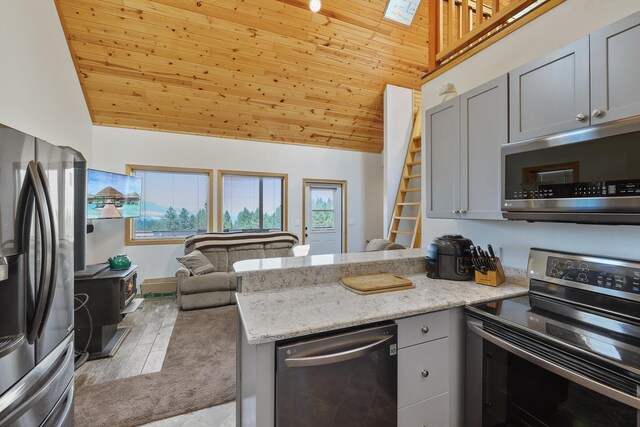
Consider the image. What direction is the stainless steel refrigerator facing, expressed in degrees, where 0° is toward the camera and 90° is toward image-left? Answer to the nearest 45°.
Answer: approximately 315°

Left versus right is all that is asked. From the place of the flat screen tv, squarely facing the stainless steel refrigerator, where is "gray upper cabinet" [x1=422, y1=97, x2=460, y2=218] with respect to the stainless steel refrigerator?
left

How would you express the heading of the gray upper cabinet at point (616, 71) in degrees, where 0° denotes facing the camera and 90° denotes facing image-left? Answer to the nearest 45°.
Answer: approximately 45°

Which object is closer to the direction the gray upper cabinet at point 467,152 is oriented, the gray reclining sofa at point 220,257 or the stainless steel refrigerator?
the stainless steel refrigerator

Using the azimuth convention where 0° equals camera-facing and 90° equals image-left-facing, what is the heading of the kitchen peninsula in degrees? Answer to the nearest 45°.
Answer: approximately 315°

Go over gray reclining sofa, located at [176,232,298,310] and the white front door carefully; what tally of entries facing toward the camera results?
2

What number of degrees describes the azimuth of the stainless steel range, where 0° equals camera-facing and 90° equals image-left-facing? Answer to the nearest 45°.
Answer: approximately 45°
